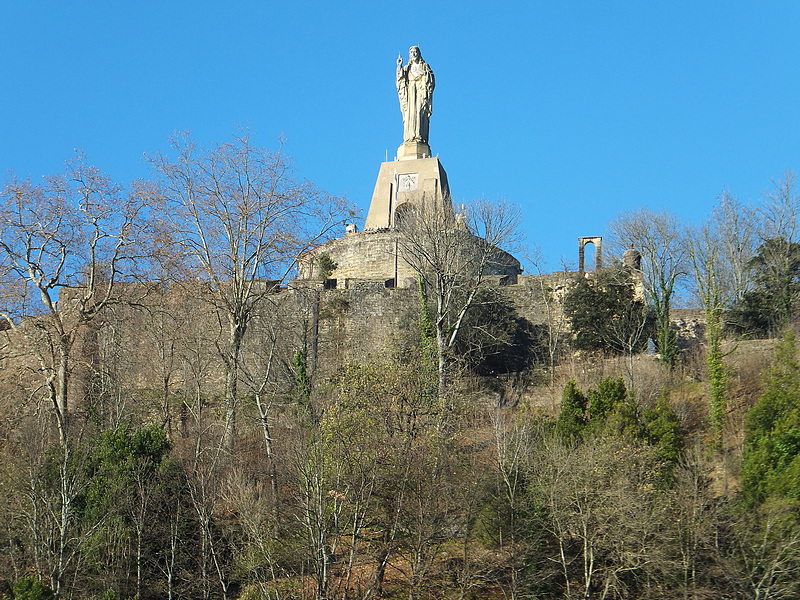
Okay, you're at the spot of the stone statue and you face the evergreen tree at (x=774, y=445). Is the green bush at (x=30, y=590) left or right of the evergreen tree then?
right

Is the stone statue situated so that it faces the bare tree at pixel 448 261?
yes

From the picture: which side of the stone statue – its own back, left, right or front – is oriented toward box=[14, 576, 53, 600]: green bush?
front

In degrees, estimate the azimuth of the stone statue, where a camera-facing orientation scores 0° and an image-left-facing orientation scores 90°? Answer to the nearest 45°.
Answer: approximately 0°

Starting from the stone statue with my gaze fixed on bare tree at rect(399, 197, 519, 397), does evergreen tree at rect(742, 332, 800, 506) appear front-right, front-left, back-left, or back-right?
front-left

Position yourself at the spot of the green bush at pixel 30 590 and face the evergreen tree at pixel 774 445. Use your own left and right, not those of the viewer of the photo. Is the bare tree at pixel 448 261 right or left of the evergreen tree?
left

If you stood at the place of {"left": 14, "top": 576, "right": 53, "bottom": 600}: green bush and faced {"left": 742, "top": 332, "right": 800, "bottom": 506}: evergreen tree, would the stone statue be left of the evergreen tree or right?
left

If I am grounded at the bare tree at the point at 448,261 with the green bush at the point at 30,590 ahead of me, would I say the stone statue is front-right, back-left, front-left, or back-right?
back-right
